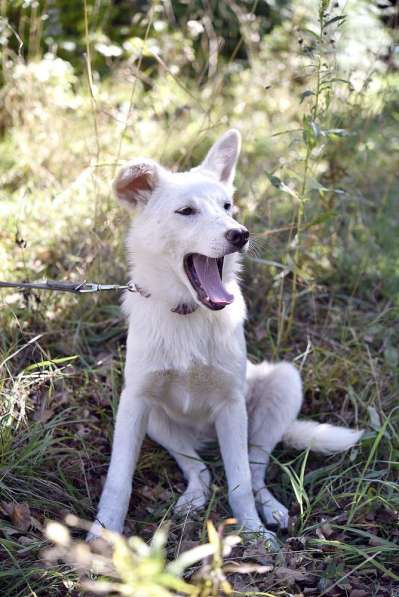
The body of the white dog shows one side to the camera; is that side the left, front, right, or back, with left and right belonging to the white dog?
front

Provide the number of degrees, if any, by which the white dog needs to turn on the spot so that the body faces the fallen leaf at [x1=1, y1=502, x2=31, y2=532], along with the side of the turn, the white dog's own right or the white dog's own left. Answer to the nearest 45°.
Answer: approximately 45° to the white dog's own right

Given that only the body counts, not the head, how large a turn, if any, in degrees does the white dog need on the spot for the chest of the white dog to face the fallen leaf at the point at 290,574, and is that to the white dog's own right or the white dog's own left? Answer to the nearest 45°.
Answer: approximately 45° to the white dog's own left
